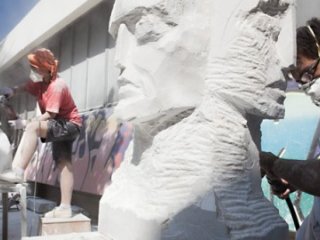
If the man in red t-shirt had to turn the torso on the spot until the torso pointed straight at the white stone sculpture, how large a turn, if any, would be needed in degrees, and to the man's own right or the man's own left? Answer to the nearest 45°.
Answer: approximately 90° to the man's own left

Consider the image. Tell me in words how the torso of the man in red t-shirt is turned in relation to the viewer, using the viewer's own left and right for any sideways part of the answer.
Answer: facing to the left of the viewer
